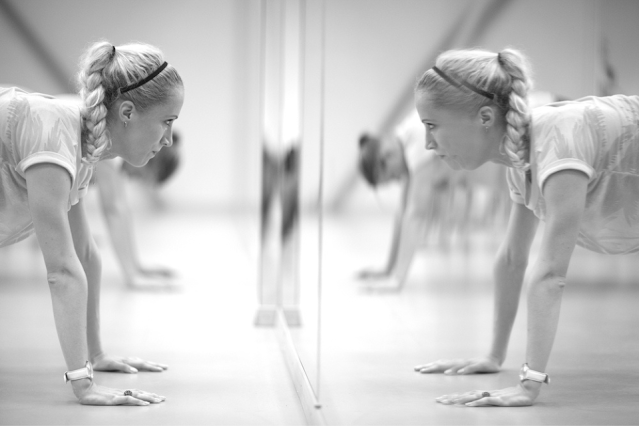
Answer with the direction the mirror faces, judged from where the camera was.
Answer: facing to the left of the viewer
